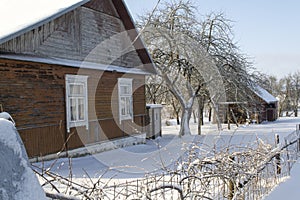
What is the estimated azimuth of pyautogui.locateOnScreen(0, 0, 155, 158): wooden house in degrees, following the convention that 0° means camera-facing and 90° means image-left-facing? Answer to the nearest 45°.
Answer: approximately 315°

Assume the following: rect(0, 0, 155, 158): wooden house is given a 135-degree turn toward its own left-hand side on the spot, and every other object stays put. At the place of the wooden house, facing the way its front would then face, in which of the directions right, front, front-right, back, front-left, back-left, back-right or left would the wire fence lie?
back
